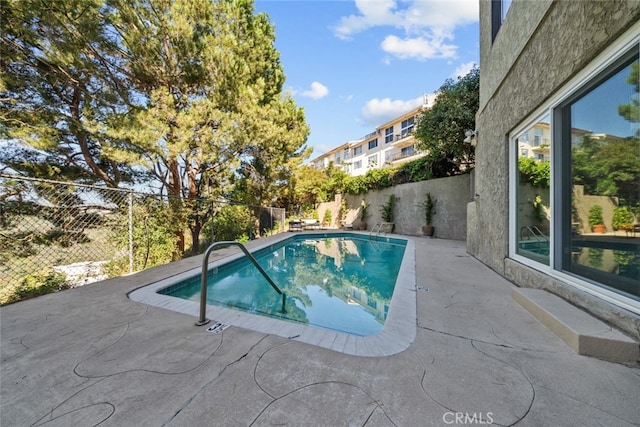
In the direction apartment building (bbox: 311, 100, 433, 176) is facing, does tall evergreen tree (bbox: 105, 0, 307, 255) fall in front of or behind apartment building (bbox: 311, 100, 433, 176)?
in front

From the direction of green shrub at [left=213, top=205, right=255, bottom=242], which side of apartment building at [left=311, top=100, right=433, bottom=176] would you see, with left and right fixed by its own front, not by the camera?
front

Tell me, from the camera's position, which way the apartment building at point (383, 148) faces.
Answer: facing the viewer and to the left of the viewer

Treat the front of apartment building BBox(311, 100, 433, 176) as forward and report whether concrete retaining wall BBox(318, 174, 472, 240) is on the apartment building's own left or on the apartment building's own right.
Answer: on the apartment building's own left

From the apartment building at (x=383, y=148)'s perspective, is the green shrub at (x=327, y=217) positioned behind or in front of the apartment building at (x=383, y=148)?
in front

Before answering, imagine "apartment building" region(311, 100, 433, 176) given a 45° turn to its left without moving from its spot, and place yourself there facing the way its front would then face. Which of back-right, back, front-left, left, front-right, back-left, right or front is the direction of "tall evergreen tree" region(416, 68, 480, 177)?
front

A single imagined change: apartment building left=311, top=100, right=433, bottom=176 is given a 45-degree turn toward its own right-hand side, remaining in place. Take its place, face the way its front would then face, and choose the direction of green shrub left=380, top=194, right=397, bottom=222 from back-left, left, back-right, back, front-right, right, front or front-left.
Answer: left
